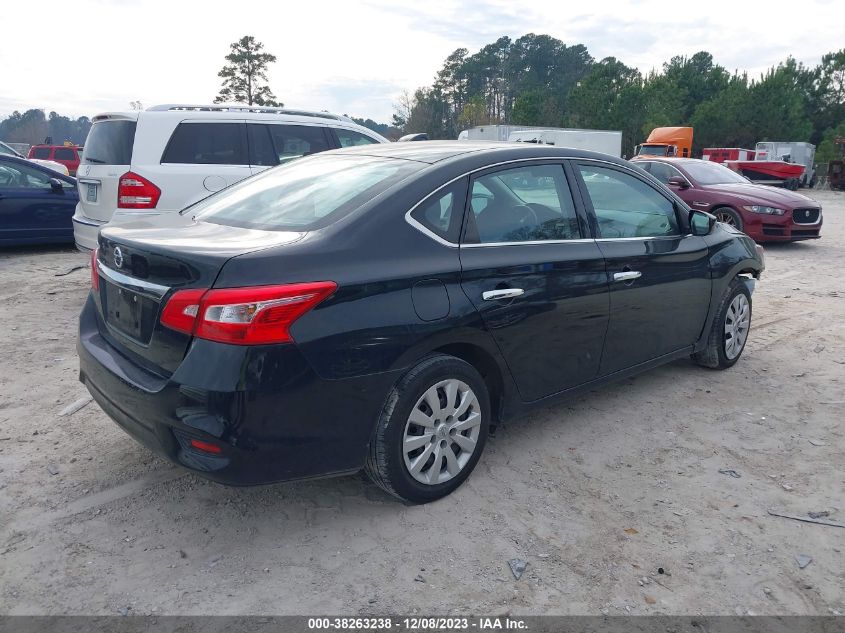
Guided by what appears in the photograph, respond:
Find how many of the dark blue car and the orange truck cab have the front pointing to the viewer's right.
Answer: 1

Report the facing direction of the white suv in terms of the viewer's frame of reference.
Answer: facing away from the viewer and to the right of the viewer

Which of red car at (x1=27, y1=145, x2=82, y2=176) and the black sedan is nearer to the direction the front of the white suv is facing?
the red car

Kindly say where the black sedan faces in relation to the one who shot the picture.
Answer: facing away from the viewer and to the right of the viewer

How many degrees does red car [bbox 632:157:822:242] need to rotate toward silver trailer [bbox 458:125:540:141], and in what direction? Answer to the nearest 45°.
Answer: approximately 180°

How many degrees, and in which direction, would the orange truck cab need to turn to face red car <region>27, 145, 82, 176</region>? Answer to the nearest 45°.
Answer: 0° — it already faces it

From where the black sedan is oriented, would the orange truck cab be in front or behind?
in front

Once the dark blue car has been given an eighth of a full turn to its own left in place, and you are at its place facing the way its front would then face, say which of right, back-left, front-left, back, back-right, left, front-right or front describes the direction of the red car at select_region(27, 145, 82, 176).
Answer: front-left

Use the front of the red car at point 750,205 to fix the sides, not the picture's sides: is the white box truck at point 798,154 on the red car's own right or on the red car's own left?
on the red car's own left

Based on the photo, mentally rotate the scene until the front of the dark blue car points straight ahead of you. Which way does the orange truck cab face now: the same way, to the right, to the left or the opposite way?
the opposite way

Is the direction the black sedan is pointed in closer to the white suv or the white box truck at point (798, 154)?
the white box truck

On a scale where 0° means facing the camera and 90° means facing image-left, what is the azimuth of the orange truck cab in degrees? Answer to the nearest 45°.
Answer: approximately 45°

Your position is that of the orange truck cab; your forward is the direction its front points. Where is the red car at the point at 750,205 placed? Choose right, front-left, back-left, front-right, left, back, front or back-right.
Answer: front-left
